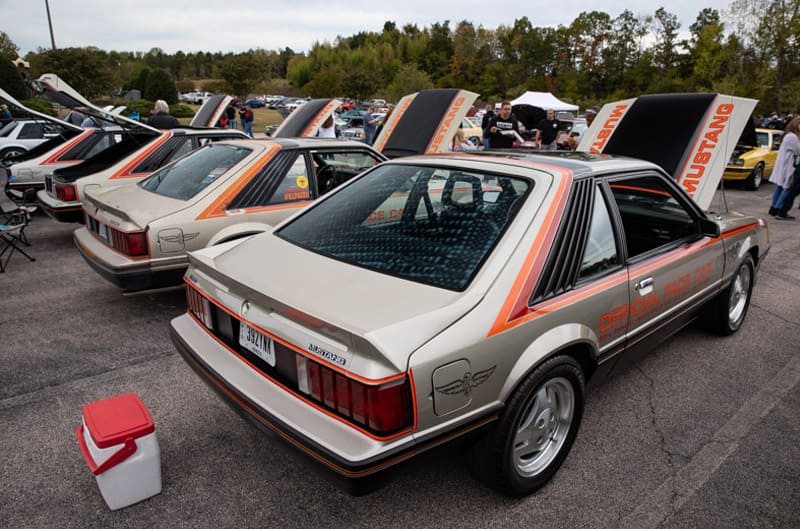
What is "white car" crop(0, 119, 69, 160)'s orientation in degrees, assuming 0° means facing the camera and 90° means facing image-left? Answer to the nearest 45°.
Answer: approximately 225°

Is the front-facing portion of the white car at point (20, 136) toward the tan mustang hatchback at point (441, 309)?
no

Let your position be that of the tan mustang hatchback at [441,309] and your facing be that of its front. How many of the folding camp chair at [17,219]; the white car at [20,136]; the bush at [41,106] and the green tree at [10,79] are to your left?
4

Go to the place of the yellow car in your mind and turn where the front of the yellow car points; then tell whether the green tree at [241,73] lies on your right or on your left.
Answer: on your right

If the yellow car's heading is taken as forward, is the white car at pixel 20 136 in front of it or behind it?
in front

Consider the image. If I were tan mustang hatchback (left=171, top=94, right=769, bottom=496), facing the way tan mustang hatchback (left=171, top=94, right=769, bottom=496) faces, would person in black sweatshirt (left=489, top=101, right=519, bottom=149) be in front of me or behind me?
in front

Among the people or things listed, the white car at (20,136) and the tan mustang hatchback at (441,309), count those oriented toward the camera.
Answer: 0

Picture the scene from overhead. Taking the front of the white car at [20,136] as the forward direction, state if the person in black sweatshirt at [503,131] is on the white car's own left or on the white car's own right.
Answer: on the white car's own right

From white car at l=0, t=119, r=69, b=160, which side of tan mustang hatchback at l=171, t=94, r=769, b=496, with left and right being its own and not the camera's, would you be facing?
left

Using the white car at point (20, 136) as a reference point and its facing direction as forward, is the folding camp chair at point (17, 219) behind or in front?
behind

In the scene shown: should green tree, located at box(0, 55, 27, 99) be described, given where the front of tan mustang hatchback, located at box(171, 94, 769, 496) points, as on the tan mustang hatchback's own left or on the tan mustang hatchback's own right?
on the tan mustang hatchback's own left

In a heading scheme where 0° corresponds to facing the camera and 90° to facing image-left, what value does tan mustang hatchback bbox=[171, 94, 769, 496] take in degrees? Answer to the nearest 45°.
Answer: approximately 225°

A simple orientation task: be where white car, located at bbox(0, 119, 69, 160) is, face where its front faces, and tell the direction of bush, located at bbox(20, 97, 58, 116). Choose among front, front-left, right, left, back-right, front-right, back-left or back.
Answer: front-left
